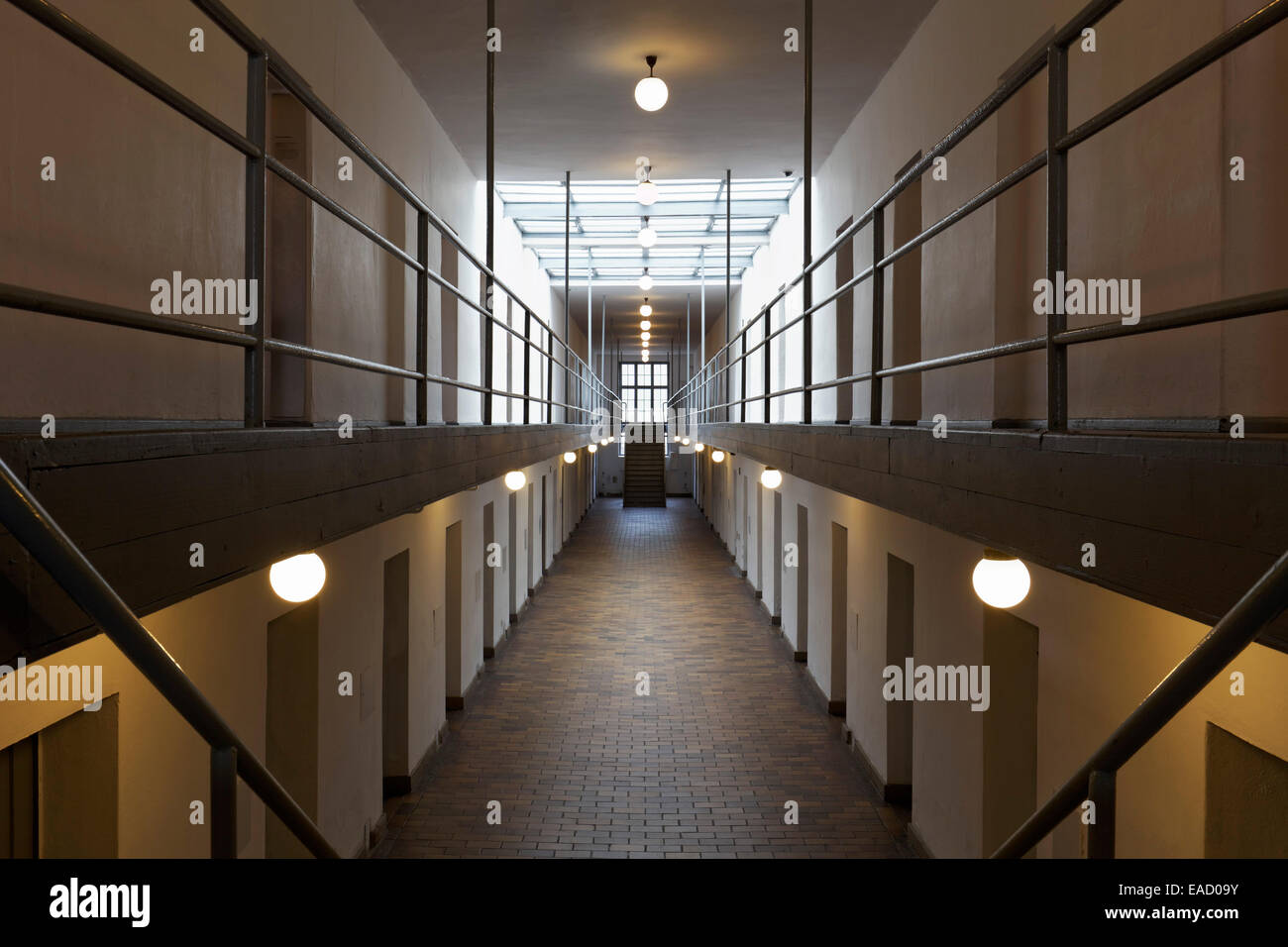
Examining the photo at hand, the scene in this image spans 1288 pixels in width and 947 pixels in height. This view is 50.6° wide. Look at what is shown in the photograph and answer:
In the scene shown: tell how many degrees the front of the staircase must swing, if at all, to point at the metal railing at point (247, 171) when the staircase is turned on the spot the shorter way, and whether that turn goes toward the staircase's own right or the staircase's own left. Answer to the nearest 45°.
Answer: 0° — it already faces it

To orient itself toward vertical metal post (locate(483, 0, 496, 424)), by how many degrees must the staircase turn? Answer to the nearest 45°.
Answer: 0° — it already faces it

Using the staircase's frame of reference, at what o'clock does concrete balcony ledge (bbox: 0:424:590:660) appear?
The concrete balcony ledge is roughly at 12 o'clock from the staircase.

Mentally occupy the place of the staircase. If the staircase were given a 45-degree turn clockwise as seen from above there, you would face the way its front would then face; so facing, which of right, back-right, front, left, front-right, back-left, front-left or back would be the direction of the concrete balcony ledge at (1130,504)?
front-left

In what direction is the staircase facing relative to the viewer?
toward the camera

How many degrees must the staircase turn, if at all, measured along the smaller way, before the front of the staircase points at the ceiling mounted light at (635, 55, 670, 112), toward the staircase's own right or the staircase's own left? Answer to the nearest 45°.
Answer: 0° — it already faces it

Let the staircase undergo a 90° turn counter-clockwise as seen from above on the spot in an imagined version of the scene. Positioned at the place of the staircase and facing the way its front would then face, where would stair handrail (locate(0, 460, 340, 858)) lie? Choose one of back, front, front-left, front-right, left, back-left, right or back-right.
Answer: right

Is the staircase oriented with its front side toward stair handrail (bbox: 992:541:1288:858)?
yes

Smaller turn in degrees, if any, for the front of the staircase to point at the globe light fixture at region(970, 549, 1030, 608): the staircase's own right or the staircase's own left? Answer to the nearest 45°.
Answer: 0° — it already faces it

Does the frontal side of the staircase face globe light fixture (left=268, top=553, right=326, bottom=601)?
yes
